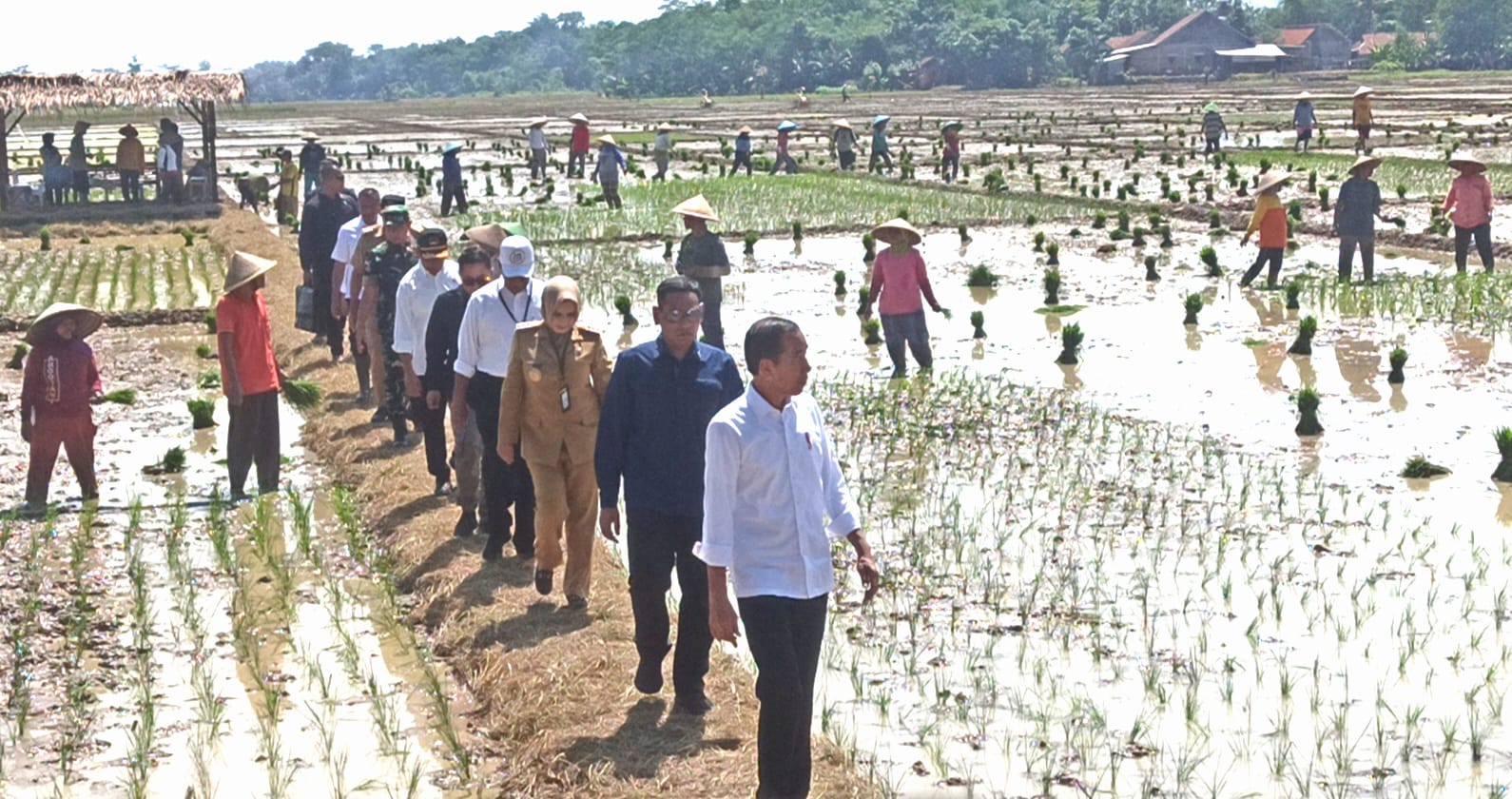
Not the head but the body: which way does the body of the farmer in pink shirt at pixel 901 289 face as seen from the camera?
toward the camera

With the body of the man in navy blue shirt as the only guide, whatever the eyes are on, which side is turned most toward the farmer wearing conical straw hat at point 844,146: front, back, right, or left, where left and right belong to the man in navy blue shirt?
back

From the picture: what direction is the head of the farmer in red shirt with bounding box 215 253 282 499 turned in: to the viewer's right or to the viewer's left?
to the viewer's right

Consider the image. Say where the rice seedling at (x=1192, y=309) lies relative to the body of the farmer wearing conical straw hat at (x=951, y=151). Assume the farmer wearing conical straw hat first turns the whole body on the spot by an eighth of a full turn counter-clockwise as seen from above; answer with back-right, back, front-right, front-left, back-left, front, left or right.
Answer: front-right

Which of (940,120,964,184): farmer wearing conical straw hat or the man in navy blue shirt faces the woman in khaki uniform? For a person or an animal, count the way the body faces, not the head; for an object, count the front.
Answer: the farmer wearing conical straw hat

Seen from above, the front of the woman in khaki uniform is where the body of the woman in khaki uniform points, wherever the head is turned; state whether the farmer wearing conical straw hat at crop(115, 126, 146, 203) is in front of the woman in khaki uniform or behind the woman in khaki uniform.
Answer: behind

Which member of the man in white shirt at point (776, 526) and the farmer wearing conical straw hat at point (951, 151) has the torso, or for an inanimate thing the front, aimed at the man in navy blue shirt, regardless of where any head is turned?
the farmer wearing conical straw hat

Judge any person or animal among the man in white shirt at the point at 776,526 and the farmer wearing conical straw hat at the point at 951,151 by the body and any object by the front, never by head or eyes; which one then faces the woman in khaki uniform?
the farmer wearing conical straw hat

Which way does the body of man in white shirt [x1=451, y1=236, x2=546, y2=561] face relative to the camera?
toward the camera

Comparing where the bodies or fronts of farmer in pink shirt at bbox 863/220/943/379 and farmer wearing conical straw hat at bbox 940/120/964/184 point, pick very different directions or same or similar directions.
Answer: same or similar directions
